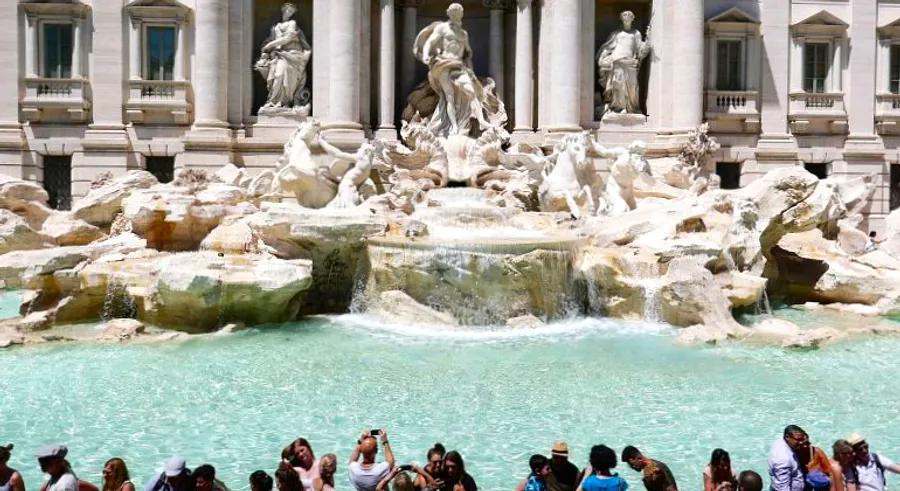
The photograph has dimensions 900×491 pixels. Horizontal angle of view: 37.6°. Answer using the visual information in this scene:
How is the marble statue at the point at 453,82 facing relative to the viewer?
toward the camera

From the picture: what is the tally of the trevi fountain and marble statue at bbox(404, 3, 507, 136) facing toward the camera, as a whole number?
2

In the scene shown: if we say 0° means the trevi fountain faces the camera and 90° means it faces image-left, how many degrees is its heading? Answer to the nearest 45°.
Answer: approximately 0°
